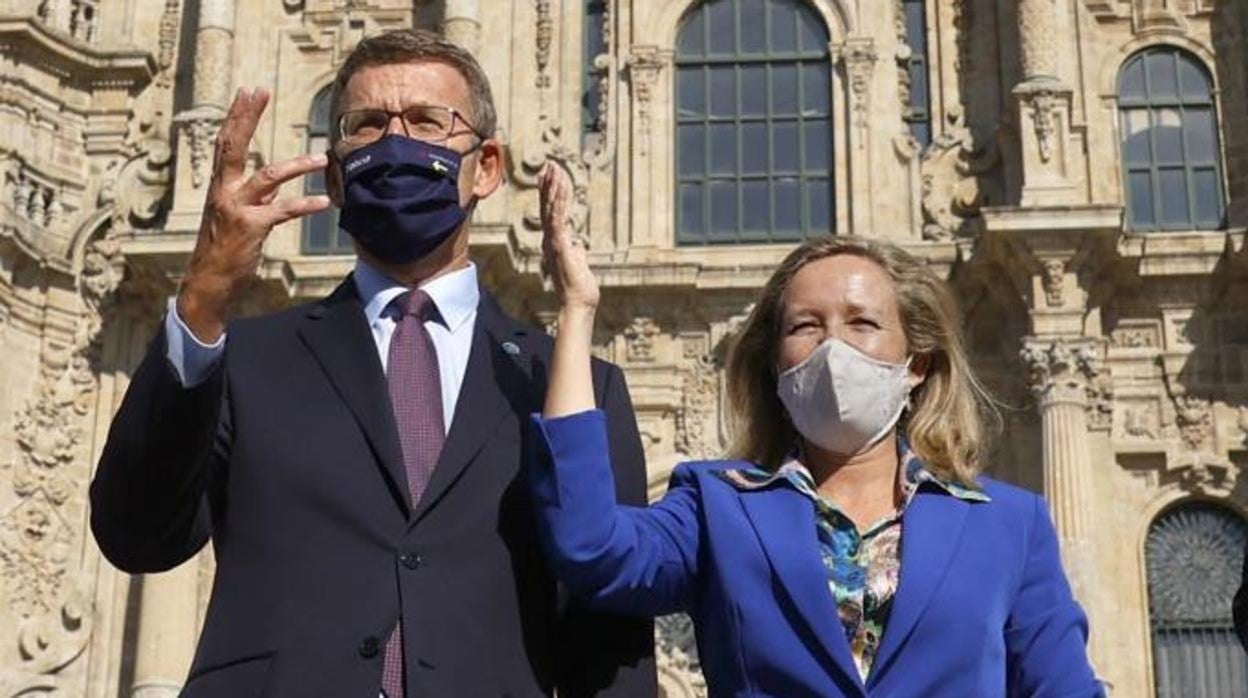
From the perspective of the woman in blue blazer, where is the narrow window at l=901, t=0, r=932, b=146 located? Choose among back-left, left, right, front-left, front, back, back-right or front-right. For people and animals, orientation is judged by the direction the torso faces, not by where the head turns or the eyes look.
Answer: back

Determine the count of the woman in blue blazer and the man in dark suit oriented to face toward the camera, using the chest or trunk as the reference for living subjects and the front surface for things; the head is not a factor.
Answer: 2

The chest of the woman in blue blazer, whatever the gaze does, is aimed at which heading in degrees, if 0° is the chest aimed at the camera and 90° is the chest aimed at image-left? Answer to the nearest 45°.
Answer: approximately 0°

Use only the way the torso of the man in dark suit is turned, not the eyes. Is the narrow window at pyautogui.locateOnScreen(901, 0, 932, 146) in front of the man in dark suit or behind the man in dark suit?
behind

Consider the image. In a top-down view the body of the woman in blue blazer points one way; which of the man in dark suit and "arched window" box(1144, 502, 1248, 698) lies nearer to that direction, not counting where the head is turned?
the man in dark suit

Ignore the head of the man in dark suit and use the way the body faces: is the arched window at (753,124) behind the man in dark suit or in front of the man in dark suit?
behind

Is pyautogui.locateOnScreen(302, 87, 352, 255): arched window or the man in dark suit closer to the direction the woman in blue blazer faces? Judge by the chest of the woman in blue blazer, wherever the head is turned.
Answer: the man in dark suit

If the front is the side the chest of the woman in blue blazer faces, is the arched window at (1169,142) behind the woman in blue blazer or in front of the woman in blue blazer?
behind

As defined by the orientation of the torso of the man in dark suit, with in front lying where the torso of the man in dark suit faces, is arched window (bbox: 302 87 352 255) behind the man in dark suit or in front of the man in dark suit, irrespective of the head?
behind
